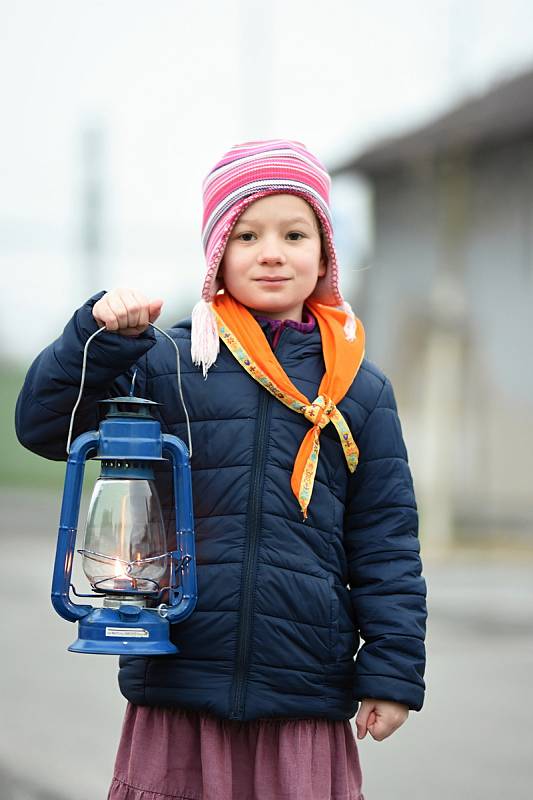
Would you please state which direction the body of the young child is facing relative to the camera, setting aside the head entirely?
toward the camera

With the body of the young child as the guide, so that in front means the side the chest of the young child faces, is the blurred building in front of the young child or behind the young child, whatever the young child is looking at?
behind
